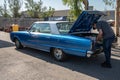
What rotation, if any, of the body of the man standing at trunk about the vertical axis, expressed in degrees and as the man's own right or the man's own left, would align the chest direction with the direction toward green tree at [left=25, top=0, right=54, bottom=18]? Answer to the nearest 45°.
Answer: approximately 45° to the man's own right

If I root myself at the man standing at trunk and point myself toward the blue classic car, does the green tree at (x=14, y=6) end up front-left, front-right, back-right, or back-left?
front-right

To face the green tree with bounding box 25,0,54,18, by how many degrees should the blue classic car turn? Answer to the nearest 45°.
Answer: approximately 45° to its right

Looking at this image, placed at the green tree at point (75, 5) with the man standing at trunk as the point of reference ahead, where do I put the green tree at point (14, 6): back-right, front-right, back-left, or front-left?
back-right

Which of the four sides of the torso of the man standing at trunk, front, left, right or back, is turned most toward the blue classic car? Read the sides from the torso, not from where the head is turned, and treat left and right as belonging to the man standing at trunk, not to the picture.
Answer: front

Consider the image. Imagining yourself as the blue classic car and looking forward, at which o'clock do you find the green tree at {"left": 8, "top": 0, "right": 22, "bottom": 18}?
The green tree is roughly at 1 o'clock from the blue classic car.

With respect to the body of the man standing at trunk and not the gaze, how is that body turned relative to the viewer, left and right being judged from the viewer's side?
facing to the left of the viewer

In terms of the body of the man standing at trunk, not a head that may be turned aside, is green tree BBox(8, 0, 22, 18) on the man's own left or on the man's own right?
on the man's own right

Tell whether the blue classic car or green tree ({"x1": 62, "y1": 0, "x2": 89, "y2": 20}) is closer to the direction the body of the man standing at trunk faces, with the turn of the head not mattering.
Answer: the blue classic car

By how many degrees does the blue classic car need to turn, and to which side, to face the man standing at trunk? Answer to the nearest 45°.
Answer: approximately 180°

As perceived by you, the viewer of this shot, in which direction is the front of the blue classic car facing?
facing away from the viewer and to the left of the viewer

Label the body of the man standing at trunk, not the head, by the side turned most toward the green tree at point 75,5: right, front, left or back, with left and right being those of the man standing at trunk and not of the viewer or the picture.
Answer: right

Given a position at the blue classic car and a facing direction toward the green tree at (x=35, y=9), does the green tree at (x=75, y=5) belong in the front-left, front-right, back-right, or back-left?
front-right

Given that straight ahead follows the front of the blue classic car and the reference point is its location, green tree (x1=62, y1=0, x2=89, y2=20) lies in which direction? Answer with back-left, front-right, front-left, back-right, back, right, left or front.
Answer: front-right

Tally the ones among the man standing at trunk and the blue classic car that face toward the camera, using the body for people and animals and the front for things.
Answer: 0
